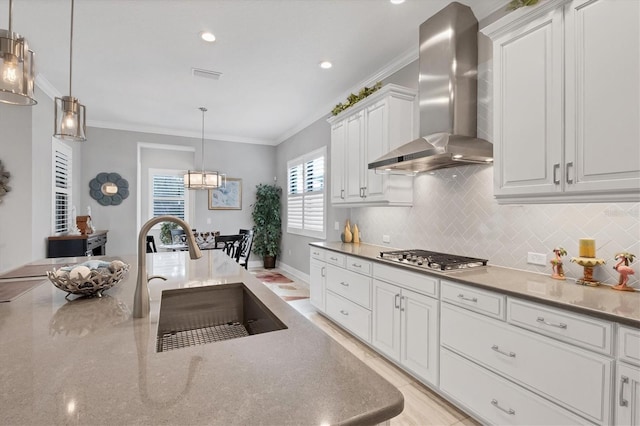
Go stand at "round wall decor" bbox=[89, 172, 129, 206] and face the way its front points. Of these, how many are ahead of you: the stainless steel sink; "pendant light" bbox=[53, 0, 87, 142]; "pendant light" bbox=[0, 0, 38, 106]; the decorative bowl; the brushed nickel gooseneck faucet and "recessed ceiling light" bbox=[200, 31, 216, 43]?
6

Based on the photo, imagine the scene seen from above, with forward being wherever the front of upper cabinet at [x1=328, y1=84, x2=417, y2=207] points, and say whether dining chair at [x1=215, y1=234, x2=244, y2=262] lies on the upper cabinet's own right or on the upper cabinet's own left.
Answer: on the upper cabinet's own right

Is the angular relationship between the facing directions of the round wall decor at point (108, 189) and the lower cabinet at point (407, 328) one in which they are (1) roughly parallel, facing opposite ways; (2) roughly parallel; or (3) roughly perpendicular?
roughly perpendicular

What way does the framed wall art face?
toward the camera

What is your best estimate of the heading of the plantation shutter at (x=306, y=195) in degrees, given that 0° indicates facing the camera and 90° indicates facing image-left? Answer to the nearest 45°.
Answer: approximately 45°

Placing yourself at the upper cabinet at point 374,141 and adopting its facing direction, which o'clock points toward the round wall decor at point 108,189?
The round wall decor is roughly at 2 o'clock from the upper cabinet.

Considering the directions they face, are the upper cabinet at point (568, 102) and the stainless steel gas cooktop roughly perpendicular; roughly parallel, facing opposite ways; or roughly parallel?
roughly parallel

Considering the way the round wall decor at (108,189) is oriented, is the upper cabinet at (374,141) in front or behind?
in front

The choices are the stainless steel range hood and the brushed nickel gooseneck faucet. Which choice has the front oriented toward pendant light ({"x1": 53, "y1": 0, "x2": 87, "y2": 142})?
the stainless steel range hood

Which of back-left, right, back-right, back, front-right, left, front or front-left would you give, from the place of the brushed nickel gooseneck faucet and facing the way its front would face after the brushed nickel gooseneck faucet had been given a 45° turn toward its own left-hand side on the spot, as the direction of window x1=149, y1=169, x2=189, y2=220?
front-left

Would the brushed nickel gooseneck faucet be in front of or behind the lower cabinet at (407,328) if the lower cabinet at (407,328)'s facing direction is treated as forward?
in front

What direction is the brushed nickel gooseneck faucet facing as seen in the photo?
to the viewer's right
